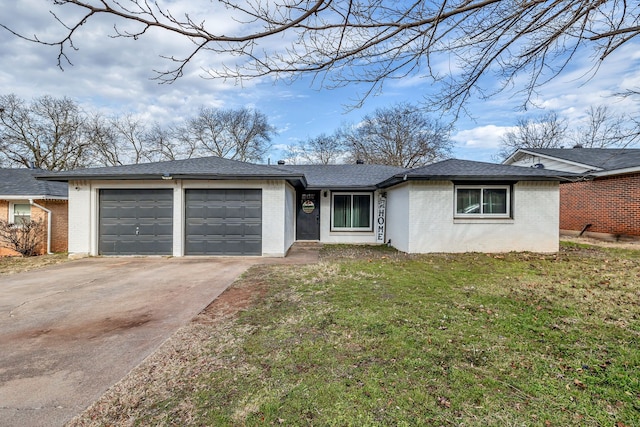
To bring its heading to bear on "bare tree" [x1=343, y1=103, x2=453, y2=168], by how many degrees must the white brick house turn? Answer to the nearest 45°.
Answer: approximately 135° to its left

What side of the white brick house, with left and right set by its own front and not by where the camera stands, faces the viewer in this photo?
front

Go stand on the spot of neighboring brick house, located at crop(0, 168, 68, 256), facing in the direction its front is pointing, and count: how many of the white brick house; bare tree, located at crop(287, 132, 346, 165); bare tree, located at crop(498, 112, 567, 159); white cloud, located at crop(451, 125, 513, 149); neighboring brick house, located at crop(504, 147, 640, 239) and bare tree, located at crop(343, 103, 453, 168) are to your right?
0

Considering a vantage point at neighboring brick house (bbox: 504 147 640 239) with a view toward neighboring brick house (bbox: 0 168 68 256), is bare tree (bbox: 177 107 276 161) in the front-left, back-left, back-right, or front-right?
front-right

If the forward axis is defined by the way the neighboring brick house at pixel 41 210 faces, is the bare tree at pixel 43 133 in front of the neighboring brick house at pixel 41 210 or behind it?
behind

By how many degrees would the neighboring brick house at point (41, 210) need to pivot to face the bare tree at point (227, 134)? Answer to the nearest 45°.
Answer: approximately 135° to its left

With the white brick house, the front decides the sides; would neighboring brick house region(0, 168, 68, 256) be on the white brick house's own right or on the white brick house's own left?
on the white brick house's own right

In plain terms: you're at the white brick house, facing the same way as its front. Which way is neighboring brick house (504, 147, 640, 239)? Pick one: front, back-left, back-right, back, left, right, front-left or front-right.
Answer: left

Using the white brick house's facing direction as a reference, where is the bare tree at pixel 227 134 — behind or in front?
behind

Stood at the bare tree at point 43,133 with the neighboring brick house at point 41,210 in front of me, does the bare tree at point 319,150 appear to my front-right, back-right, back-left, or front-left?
front-left

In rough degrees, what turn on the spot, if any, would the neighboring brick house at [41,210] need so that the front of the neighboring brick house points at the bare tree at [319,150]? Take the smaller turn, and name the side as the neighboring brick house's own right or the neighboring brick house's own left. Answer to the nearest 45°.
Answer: approximately 90° to the neighboring brick house's own left

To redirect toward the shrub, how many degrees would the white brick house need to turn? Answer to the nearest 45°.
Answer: approximately 90° to its right

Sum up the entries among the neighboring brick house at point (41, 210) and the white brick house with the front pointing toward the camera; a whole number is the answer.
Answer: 2

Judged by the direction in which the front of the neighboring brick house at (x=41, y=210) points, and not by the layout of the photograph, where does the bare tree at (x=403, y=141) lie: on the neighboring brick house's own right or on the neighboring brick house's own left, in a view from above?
on the neighboring brick house's own left

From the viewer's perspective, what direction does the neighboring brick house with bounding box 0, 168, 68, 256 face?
toward the camera

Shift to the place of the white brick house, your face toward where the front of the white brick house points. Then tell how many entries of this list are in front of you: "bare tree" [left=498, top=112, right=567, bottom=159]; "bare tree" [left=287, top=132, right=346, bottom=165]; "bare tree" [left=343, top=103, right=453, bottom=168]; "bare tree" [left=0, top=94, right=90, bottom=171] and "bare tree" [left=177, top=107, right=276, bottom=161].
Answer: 0

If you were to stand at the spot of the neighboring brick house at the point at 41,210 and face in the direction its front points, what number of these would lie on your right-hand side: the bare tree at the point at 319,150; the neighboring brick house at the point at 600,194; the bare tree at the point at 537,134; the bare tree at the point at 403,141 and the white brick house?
0

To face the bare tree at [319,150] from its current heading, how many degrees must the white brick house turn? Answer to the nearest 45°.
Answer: approximately 180°

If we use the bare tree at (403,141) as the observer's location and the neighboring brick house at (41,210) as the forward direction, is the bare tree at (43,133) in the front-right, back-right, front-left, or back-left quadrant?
front-right
